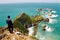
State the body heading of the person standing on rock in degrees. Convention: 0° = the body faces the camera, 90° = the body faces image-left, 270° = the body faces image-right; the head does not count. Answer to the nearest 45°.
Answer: approximately 180°
